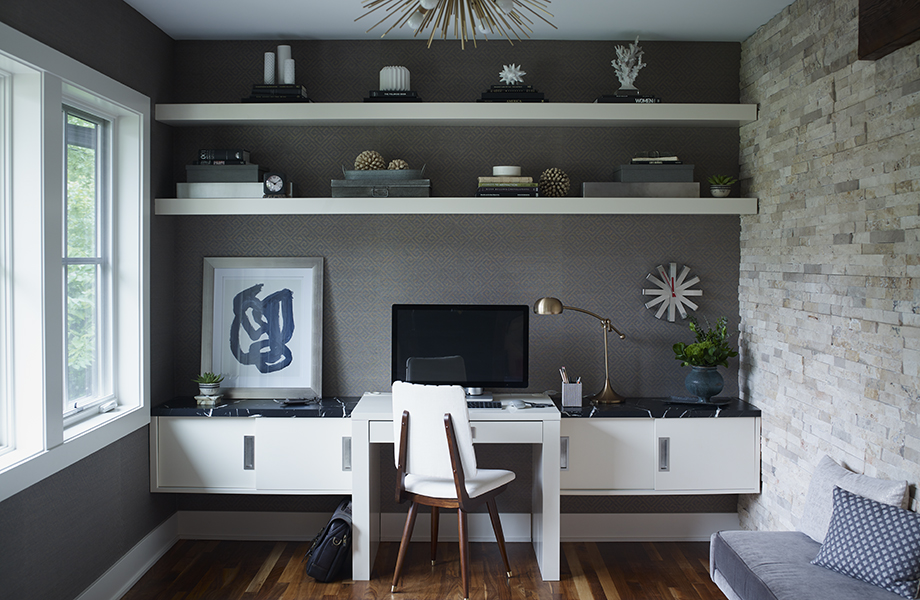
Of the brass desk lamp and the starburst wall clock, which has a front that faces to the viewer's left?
the brass desk lamp

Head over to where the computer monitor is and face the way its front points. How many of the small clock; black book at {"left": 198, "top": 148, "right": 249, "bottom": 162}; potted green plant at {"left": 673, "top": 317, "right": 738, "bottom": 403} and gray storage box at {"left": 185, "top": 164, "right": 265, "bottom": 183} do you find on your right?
3

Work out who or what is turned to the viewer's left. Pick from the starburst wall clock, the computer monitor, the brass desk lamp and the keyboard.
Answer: the brass desk lamp

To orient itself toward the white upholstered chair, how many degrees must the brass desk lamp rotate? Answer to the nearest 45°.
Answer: approximately 45° to its left

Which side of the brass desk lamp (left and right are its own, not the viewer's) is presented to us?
left

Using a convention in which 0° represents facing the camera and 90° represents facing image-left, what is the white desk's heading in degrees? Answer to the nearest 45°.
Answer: approximately 0°

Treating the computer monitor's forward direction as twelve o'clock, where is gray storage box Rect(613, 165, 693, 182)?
The gray storage box is roughly at 9 o'clock from the computer monitor.

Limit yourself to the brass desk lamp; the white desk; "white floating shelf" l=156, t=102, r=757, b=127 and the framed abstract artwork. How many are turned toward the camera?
3
